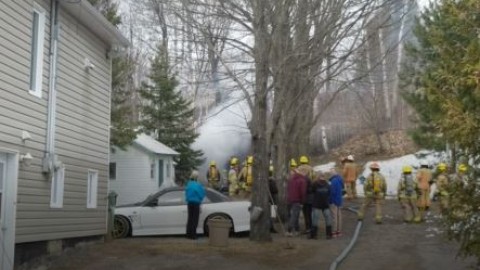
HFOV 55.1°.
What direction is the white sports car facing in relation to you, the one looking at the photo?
facing to the left of the viewer
